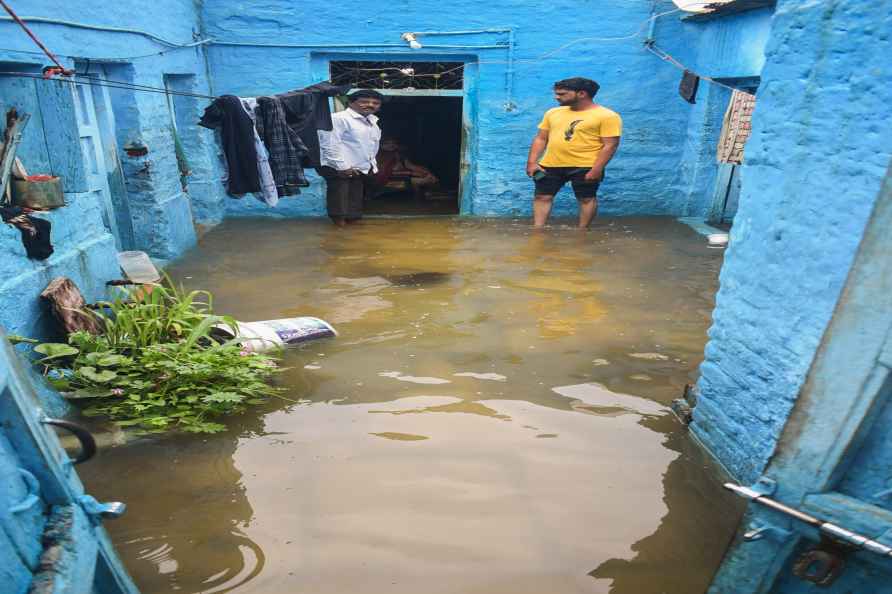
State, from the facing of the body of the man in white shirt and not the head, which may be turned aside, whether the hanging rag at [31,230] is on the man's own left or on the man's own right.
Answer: on the man's own right

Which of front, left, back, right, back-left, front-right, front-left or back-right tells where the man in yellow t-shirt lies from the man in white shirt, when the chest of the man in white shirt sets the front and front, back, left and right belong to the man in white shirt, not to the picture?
front-left

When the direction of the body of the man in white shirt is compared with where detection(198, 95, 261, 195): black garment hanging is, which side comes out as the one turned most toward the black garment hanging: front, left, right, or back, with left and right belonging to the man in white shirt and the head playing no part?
right

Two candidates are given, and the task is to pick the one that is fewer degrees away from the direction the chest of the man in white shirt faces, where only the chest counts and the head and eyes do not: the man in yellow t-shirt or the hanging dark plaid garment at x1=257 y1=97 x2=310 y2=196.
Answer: the man in yellow t-shirt

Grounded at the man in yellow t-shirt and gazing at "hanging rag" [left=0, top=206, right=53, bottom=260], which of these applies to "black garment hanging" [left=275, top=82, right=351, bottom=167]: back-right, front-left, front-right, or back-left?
front-right

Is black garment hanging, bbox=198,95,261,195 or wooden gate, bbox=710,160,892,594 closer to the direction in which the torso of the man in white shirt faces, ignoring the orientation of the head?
the wooden gate

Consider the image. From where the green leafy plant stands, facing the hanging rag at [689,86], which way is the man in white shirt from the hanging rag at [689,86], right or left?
left

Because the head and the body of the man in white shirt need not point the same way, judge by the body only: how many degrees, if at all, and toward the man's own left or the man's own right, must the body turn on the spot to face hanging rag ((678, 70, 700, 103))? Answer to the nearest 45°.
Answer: approximately 45° to the man's own left

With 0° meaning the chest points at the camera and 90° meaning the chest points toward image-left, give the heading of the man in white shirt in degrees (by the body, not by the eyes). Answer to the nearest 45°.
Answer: approximately 315°

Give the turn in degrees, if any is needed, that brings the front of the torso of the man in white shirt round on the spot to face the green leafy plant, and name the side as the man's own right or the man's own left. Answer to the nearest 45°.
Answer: approximately 45° to the man's own right

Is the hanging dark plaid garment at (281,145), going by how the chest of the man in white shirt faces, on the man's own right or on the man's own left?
on the man's own right

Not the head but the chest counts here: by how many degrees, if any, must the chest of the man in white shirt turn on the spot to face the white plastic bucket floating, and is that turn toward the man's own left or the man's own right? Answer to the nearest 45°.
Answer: approximately 45° to the man's own right
